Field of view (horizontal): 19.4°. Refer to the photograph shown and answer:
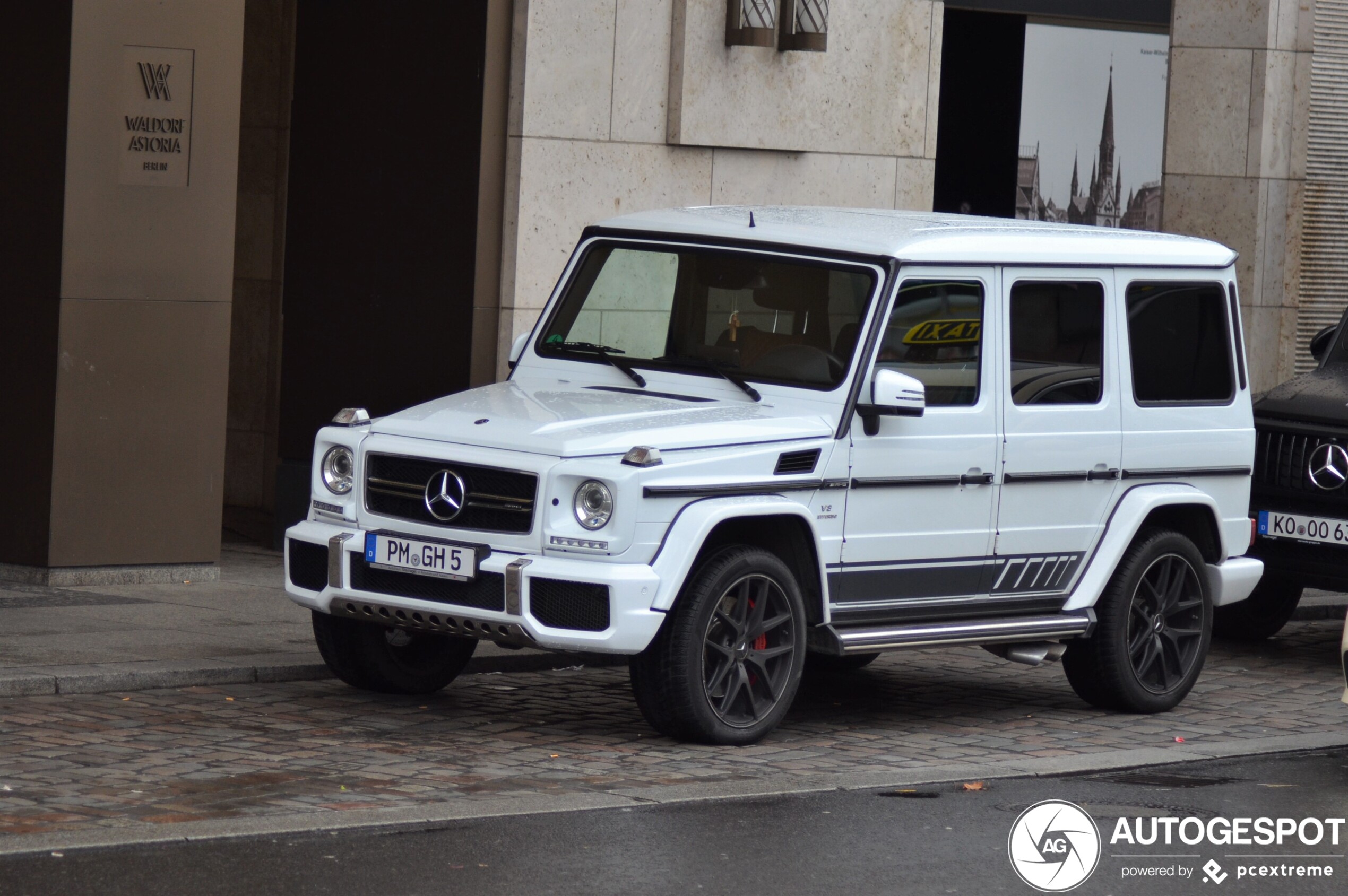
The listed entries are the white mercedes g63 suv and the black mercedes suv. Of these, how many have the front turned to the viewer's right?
0

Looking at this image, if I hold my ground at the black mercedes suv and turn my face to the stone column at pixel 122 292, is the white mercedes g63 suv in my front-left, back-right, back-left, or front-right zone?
front-left

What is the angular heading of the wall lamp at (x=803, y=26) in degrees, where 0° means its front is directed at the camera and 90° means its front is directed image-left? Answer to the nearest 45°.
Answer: approximately 315°

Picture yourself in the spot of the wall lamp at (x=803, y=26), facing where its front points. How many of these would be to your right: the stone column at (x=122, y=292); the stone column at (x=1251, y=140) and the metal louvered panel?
1

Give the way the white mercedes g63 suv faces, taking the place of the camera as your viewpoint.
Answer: facing the viewer and to the left of the viewer

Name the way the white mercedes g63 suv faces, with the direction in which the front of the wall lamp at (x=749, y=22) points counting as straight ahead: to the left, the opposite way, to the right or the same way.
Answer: to the right

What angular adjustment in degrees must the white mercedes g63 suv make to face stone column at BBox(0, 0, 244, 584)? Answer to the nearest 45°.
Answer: approximately 90° to its right

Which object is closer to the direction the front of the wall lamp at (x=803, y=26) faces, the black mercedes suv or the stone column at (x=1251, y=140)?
the black mercedes suv

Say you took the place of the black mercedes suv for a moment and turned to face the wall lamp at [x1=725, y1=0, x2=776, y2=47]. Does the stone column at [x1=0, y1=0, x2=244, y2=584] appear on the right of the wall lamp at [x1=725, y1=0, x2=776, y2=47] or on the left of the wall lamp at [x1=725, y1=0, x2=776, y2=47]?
left

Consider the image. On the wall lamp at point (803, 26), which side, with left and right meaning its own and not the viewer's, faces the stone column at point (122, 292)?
right

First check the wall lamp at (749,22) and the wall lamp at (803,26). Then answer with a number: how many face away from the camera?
0

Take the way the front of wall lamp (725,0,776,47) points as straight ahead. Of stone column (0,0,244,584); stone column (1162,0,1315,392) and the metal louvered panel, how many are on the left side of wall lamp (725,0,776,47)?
2

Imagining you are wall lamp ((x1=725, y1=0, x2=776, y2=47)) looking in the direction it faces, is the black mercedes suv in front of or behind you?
in front

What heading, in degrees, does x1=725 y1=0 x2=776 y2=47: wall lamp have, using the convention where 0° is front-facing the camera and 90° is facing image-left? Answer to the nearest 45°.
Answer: approximately 315°

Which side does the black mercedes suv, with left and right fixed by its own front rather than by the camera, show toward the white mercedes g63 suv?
front

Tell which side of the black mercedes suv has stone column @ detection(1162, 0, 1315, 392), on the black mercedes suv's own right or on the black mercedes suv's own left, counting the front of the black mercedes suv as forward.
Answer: on the black mercedes suv's own right

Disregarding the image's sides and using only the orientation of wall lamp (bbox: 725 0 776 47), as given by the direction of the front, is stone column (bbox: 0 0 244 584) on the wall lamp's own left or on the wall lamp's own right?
on the wall lamp's own right
